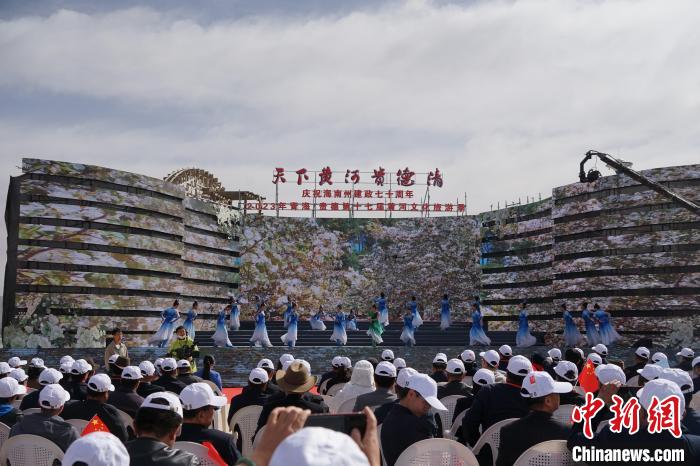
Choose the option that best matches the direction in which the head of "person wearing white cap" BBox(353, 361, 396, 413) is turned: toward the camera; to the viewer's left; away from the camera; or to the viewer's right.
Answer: away from the camera

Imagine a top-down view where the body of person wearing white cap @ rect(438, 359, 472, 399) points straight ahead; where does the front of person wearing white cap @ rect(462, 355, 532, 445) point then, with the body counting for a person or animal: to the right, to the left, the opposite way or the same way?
the same way

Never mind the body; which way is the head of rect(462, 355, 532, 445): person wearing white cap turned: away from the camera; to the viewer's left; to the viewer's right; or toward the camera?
away from the camera

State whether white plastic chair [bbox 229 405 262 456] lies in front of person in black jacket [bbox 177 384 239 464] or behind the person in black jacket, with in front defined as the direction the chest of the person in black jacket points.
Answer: in front

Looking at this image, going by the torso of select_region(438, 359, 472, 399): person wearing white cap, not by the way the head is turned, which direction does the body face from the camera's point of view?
away from the camera

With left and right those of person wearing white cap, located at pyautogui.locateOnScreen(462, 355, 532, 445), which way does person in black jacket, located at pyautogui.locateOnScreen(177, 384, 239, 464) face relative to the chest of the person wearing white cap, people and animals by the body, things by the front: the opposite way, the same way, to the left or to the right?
the same way

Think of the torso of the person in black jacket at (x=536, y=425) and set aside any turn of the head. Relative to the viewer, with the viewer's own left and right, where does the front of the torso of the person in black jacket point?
facing away from the viewer and to the right of the viewer

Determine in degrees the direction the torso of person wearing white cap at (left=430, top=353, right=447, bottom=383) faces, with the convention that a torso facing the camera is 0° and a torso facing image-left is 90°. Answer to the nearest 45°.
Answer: approximately 180°

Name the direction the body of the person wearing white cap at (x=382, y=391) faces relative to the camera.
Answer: away from the camera

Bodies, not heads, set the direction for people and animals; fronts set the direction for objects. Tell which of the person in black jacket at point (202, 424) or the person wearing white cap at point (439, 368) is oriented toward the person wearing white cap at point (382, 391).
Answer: the person in black jacket

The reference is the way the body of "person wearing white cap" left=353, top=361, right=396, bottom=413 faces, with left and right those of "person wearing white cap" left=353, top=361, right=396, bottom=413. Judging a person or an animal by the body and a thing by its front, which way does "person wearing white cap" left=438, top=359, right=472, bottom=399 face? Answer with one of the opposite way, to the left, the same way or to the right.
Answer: the same way

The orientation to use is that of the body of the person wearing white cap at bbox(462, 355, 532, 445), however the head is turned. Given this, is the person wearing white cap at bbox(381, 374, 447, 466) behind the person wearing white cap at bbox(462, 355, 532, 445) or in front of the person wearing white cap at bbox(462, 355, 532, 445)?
behind

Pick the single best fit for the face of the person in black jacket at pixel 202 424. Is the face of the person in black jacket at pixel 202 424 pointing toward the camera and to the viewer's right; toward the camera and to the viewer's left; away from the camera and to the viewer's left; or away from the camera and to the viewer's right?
away from the camera and to the viewer's right

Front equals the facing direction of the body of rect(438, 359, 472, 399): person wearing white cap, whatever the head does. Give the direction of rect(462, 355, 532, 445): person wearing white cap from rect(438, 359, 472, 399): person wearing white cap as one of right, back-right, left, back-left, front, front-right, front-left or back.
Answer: back

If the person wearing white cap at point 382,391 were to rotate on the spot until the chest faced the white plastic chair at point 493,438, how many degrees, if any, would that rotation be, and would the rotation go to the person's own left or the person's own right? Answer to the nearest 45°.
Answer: approximately 135° to the person's own right

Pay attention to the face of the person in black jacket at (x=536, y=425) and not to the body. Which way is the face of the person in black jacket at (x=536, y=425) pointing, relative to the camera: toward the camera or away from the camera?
away from the camera

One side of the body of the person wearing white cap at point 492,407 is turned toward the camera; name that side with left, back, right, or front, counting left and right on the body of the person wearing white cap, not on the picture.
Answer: back

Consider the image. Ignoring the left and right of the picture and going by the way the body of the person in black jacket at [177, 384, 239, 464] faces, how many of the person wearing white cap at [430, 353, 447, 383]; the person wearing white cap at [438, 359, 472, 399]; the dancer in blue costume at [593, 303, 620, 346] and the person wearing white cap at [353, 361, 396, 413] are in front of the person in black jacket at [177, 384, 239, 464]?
4
